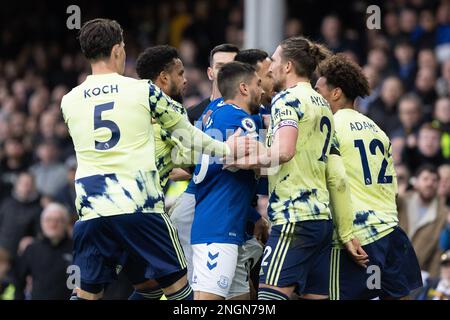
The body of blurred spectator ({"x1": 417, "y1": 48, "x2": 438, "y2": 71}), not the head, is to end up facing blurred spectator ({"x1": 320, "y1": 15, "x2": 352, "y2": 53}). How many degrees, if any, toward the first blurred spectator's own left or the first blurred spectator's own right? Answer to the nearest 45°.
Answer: approximately 135° to the first blurred spectator's own right

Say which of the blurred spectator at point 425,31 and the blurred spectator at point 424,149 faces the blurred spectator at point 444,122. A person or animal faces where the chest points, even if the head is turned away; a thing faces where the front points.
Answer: the blurred spectator at point 425,31

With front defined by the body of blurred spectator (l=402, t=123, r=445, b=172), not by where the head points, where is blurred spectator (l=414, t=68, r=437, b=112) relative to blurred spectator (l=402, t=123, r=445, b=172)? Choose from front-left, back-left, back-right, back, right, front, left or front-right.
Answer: back

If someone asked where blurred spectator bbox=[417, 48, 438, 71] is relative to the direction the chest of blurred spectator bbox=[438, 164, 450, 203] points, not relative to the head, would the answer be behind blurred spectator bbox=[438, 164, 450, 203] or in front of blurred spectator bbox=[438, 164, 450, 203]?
behind
